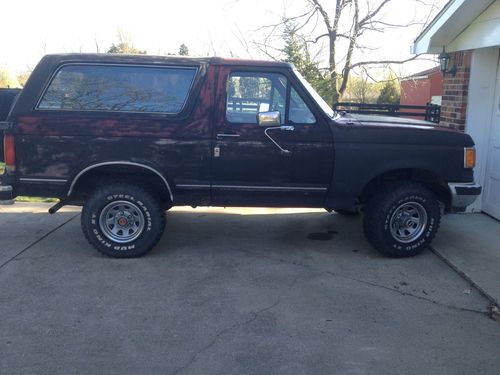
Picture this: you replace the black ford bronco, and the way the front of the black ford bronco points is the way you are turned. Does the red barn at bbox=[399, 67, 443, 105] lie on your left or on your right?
on your left

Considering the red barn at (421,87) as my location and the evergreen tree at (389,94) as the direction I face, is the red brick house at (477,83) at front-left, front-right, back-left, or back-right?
back-left

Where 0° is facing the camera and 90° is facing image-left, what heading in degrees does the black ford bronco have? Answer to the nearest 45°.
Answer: approximately 270°

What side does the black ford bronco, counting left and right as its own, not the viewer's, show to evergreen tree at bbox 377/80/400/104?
left

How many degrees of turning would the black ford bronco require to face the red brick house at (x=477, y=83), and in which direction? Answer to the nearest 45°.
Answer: approximately 45° to its left

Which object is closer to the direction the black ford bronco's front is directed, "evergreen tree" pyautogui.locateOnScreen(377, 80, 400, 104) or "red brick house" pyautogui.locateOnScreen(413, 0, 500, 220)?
the red brick house

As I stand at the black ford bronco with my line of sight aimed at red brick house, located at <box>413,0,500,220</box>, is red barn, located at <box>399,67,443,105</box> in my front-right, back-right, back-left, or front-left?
front-left
